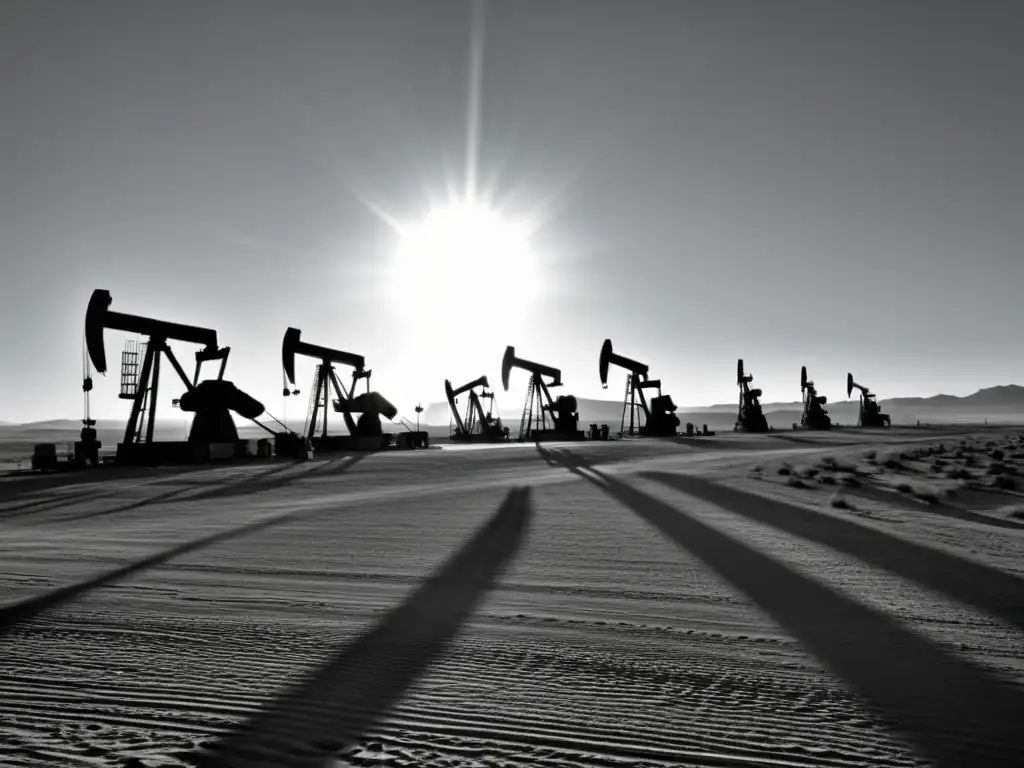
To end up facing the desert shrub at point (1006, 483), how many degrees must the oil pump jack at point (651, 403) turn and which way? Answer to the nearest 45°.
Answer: approximately 90° to its left

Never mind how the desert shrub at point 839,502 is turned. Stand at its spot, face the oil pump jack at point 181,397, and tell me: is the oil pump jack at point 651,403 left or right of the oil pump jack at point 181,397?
right

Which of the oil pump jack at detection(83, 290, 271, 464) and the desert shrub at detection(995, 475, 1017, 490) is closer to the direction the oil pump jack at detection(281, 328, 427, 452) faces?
the oil pump jack

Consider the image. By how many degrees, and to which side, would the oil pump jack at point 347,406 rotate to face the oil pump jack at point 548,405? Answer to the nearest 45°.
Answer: approximately 135° to its right

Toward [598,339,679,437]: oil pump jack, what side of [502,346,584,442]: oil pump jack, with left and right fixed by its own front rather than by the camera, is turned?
back

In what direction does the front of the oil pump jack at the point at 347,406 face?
to the viewer's left

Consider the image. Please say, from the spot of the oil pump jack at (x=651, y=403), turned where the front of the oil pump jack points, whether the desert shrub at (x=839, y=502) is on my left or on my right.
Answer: on my left

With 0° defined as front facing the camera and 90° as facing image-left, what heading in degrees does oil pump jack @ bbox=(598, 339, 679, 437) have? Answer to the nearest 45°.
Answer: approximately 90°

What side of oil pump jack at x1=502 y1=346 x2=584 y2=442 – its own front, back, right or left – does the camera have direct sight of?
left
